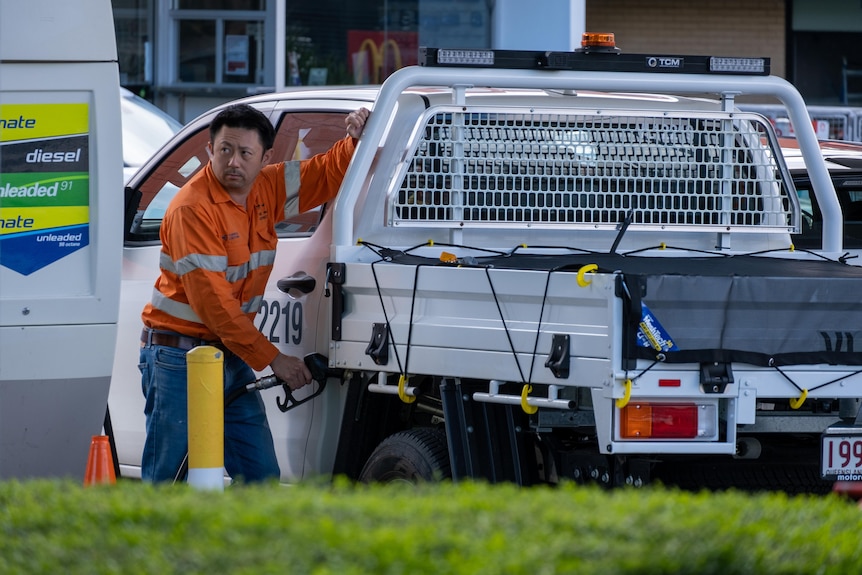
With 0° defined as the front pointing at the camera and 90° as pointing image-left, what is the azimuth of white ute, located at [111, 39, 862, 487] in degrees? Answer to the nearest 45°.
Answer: approximately 135°

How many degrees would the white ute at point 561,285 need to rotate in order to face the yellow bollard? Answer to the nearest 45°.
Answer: approximately 90° to its left

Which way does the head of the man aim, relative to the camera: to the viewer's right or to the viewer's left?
to the viewer's left

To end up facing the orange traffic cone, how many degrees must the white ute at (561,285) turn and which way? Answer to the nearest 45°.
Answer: approximately 45° to its left
